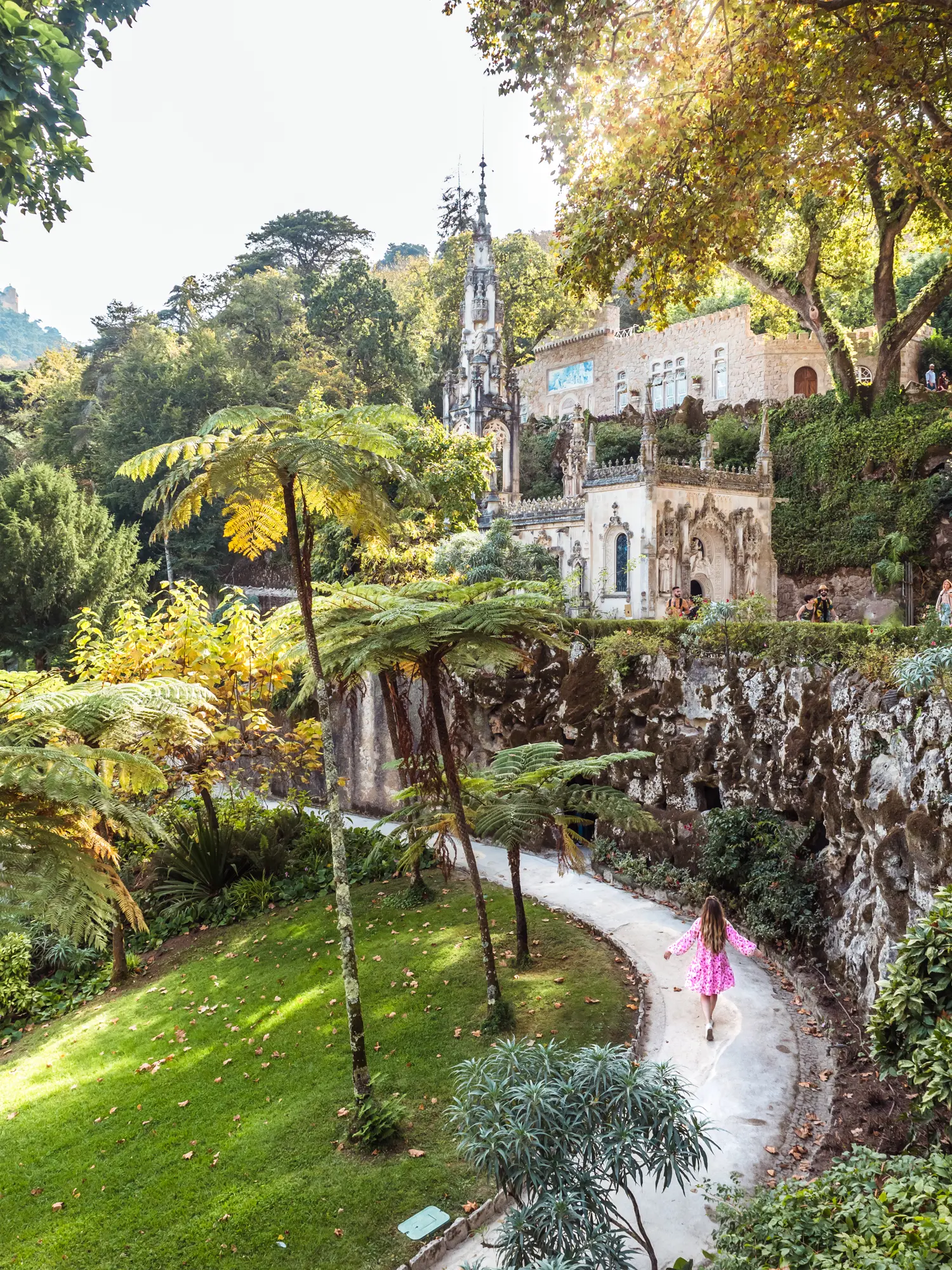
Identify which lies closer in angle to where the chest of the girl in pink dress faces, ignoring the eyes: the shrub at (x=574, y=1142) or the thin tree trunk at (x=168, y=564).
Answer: the thin tree trunk

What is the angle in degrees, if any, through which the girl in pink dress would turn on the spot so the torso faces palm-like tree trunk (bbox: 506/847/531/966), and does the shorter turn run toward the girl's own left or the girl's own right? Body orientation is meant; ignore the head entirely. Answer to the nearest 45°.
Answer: approximately 45° to the girl's own left

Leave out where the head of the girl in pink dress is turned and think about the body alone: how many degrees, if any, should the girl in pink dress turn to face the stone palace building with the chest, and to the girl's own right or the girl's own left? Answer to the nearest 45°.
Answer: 0° — they already face it

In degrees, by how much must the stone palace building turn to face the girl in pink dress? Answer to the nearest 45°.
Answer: approximately 45° to its right

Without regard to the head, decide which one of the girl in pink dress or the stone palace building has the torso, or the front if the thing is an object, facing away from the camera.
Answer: the girl in pink dress

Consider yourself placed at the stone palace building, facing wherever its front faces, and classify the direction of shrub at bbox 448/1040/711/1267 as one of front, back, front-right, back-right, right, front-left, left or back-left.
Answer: front-right

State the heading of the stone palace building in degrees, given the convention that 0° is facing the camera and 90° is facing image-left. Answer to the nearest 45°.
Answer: approximately 315°

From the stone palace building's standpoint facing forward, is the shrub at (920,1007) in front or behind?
in front

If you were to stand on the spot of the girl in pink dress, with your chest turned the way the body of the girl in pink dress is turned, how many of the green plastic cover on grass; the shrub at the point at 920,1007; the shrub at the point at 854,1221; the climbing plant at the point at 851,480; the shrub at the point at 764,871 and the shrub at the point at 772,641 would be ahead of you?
3

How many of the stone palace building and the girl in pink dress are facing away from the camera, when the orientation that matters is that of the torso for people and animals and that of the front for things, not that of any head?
1

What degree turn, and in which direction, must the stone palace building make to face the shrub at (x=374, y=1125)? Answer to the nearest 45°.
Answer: approximately 45° to its right

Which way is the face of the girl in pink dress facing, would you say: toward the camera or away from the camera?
away from the camera

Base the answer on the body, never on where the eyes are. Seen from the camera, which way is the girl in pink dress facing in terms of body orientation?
away from the camera
